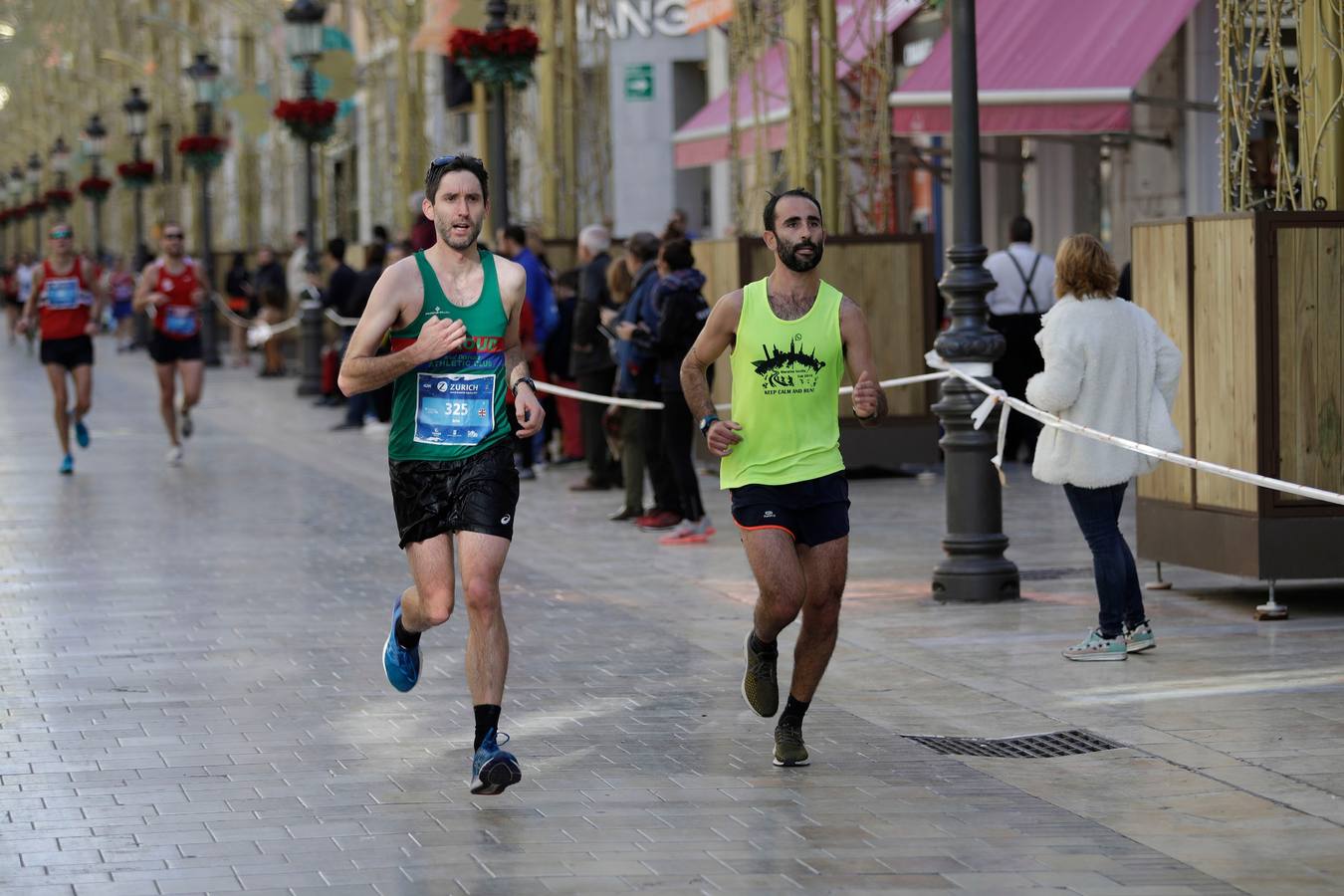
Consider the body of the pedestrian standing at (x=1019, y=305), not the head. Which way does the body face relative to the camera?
away from the camera

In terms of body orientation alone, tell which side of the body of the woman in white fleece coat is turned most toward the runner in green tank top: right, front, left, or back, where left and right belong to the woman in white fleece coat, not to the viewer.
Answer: left

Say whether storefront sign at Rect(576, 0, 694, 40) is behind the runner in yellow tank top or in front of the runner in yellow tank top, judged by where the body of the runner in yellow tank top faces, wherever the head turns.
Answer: behind

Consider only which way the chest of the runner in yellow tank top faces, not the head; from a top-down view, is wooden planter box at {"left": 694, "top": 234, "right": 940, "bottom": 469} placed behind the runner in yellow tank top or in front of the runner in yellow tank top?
behind

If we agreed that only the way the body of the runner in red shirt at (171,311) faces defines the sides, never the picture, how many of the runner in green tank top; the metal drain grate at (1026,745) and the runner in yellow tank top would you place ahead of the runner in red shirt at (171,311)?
3

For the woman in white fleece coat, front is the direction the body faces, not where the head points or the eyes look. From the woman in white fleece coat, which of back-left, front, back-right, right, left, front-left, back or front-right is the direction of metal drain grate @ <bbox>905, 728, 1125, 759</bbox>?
back-left

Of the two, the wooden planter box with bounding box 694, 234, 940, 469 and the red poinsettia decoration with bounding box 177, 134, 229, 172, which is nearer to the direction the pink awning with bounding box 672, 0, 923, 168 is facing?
the wooden planter box

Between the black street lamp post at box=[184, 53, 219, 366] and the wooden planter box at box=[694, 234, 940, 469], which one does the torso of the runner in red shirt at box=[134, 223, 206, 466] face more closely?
the wooden planter box

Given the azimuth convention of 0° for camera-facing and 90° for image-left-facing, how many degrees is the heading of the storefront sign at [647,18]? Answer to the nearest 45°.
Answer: approximately 0°

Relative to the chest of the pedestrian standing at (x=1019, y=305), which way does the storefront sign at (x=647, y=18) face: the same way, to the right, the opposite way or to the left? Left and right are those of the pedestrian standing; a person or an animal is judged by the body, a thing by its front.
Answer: the opposite way
